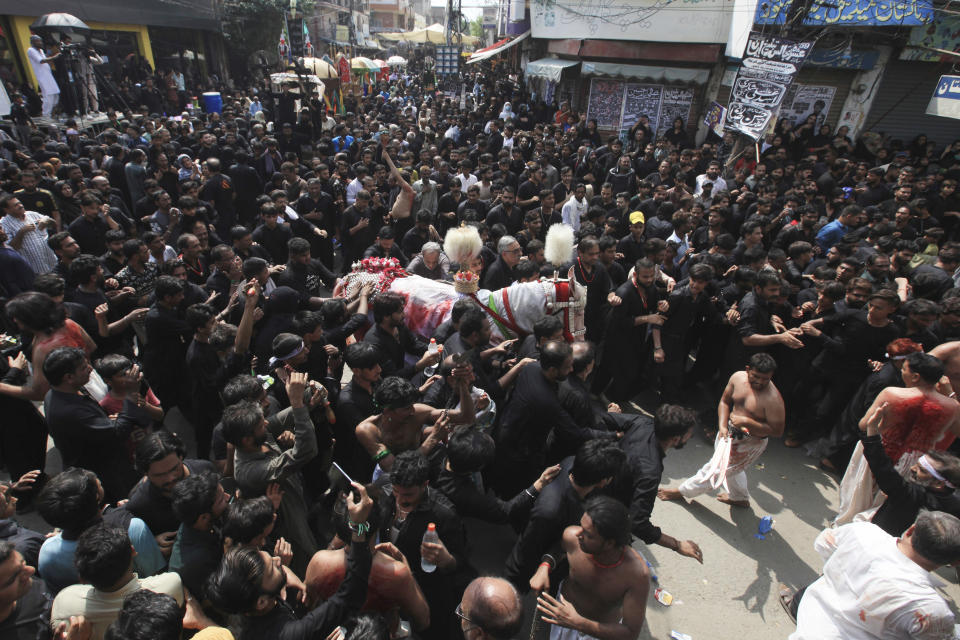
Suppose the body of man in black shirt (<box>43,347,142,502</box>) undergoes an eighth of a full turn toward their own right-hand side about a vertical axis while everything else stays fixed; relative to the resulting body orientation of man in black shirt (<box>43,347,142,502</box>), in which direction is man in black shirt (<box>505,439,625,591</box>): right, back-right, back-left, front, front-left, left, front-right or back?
front

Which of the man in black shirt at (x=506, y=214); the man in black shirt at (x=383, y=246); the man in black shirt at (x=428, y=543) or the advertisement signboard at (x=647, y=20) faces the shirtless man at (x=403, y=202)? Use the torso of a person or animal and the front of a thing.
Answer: the advertisement signboard

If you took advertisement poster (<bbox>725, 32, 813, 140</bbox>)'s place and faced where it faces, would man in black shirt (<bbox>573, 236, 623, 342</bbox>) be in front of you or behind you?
in front

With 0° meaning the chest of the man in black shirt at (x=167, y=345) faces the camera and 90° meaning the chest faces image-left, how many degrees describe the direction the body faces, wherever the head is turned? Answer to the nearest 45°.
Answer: approximately 270°

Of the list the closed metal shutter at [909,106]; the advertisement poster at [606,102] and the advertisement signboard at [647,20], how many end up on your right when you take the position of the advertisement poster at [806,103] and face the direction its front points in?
2

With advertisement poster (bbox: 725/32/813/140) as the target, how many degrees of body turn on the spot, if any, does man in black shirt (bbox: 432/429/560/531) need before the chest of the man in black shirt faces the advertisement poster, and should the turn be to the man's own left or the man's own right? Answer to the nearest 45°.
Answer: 0° — they already face it

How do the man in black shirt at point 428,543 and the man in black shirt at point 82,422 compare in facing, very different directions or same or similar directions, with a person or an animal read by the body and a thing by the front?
very different directions

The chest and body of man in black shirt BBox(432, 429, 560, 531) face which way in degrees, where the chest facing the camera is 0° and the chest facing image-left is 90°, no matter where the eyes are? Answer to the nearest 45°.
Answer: approximately 225°

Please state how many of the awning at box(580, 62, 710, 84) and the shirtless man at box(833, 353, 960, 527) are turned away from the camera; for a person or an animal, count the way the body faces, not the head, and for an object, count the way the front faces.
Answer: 1

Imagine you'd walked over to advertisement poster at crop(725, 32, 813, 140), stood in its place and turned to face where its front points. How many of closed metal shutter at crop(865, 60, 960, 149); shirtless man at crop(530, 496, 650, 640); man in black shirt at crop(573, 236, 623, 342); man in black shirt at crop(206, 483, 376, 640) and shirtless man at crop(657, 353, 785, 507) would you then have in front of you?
4
